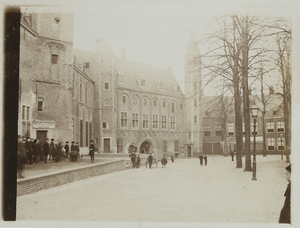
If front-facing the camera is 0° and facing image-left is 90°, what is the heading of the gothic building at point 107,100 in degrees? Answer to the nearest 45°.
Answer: approximately 315°

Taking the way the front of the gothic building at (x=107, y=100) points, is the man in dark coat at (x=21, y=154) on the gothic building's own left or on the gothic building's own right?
on the gothic building's own right

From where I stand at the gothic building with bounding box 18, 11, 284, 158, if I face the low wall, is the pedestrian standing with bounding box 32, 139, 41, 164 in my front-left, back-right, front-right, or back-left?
front-right

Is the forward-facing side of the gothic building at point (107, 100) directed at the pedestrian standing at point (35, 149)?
no
